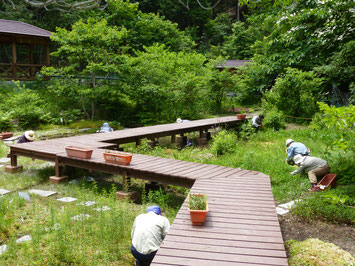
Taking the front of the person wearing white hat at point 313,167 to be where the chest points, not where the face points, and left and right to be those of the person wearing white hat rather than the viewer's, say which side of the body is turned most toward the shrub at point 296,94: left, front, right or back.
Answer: right

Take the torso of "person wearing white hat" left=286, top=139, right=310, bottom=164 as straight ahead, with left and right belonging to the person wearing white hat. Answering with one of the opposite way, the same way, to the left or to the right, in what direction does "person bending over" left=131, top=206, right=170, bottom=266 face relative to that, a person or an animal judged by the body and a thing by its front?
to the right

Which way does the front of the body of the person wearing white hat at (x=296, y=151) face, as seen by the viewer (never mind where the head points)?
to the viewer's left

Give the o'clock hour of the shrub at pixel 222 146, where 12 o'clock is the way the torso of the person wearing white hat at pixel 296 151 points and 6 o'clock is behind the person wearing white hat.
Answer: The shrub is roughly at 1 o'clock from the person wearing white hat.

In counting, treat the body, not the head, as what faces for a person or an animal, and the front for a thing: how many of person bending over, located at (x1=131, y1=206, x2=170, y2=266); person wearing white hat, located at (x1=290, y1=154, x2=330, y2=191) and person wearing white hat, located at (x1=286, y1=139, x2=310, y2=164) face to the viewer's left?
2

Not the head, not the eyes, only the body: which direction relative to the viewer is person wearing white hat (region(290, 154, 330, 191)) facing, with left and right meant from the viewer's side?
facing to the left of the viewer

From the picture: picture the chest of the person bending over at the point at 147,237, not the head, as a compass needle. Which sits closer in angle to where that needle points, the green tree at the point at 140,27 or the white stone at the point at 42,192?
the green tree
